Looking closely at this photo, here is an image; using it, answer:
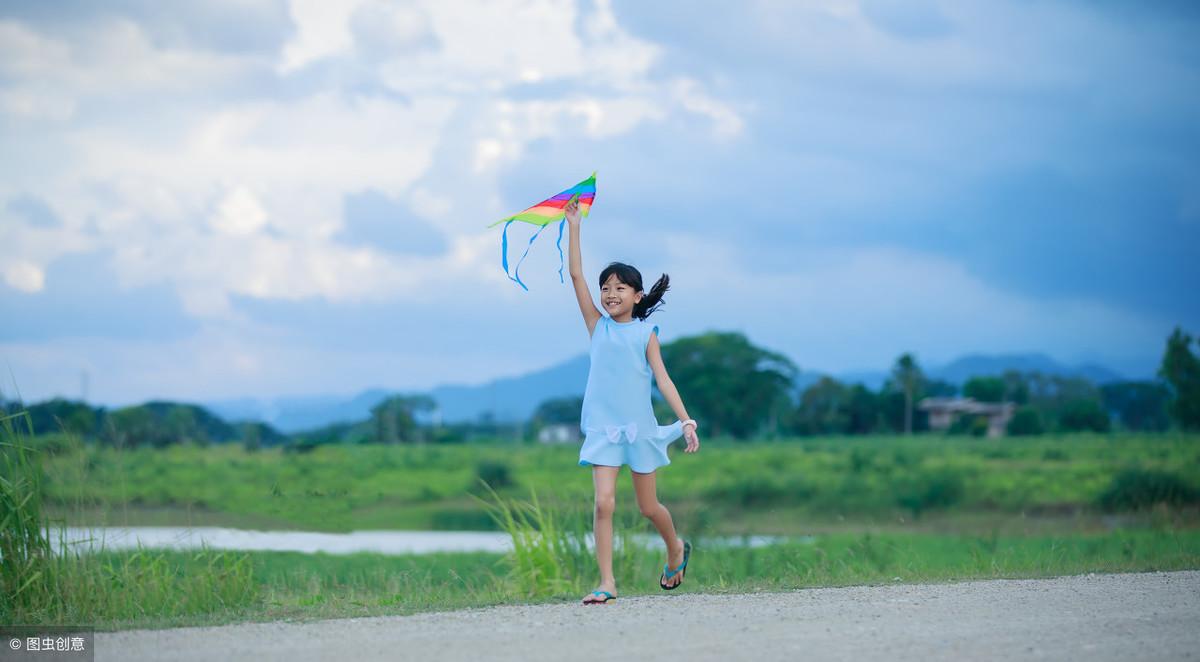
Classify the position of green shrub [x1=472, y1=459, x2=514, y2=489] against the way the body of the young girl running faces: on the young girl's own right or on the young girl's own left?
on the young girl's own right

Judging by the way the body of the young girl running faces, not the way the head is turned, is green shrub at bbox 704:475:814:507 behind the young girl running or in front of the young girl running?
behind

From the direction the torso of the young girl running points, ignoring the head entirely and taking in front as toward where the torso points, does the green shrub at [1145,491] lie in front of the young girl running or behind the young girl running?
behind

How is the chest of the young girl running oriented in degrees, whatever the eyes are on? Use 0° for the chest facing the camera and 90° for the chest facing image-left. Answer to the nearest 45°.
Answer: approximately 45°

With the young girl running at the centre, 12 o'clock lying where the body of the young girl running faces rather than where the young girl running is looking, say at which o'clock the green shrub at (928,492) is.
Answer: The green shrub is roughly at 5 o'clock from the young girl running.

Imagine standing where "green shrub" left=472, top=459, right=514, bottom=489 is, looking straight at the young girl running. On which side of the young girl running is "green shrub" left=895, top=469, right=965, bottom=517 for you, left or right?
left
